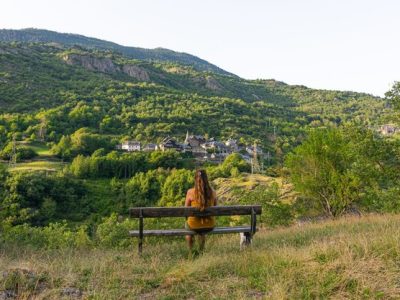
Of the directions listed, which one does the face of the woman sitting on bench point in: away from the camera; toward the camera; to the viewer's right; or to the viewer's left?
away from the camera

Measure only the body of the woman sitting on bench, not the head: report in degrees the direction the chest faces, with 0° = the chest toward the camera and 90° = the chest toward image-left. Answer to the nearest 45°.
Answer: approximately 180°

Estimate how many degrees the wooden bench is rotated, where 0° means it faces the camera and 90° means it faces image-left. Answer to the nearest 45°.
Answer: approximately 180°
